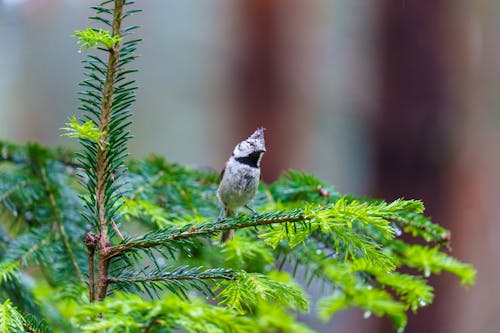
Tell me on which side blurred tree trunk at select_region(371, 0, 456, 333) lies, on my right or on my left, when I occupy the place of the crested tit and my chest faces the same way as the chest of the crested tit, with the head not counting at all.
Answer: on my left

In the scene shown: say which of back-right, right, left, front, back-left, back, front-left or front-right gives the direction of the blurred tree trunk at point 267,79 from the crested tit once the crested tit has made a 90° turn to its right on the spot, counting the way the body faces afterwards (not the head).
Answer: back-right

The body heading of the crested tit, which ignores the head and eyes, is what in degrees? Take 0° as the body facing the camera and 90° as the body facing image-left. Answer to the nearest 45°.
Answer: approximately 315°
